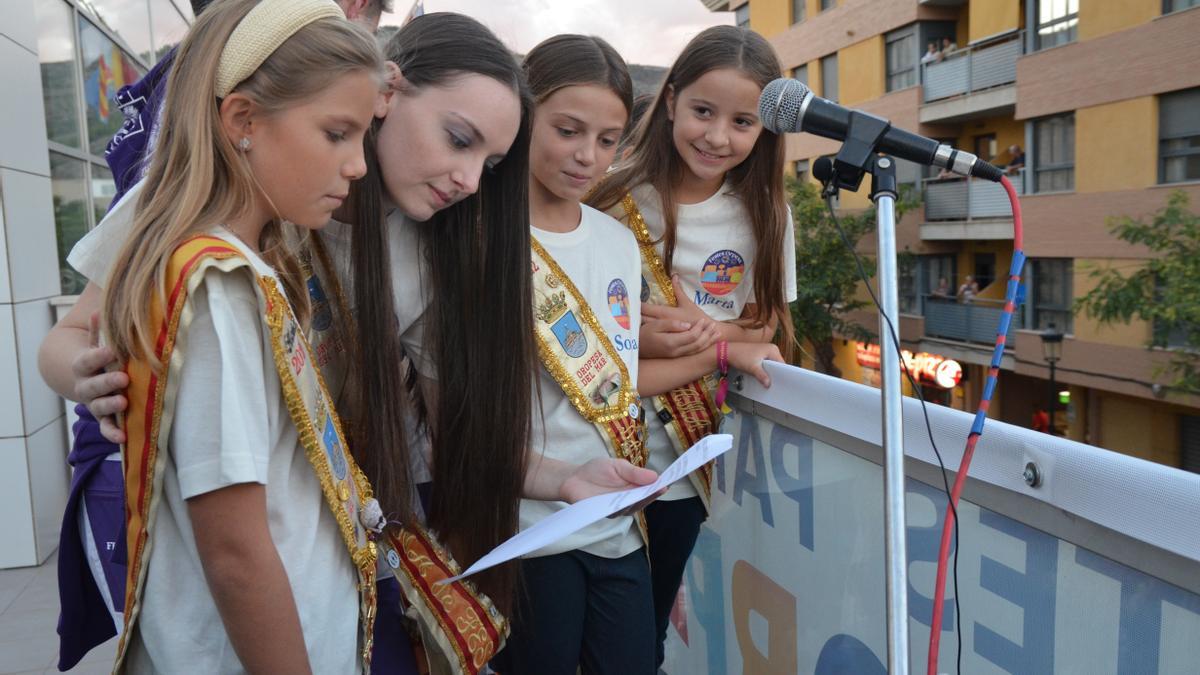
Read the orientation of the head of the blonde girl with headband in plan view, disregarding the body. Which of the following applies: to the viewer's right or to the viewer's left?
to the viewer's right

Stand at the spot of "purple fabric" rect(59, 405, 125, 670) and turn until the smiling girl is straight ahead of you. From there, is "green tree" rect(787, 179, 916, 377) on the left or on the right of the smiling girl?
left

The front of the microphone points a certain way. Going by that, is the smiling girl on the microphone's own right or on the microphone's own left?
on the microphone's own right

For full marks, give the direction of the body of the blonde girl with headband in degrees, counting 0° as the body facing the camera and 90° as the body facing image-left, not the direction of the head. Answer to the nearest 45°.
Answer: approximately 270°

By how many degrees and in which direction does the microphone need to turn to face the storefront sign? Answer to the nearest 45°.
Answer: approximately 90° to its right

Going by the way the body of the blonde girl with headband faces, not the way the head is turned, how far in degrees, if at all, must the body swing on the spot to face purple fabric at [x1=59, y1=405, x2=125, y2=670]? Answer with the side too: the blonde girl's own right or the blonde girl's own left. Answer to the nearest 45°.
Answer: approximately 135° to the blonde girl's own left

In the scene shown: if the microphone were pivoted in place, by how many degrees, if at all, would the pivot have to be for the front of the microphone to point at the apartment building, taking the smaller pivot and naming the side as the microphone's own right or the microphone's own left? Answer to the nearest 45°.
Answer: approximately 90° to the microphone's own right

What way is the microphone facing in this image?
to the viewer's left

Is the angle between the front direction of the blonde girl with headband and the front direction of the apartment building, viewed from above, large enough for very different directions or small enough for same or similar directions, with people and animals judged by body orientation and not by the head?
very different directions
